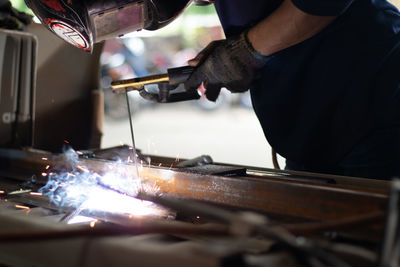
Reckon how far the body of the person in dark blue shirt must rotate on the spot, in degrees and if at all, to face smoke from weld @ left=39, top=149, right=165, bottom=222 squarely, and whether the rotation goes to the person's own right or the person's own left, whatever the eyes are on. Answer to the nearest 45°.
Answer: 0° — they already face it

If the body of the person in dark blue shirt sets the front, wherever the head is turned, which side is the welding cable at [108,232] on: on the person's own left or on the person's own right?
on the person's own left

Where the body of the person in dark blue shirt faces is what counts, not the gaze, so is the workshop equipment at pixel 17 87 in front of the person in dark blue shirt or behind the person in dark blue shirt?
in front

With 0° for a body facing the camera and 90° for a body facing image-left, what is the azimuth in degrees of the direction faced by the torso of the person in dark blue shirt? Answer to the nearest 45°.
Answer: approximately 90°
